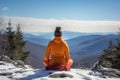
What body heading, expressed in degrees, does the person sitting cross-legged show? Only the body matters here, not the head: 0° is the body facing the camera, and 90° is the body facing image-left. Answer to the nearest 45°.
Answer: approximately 180°
